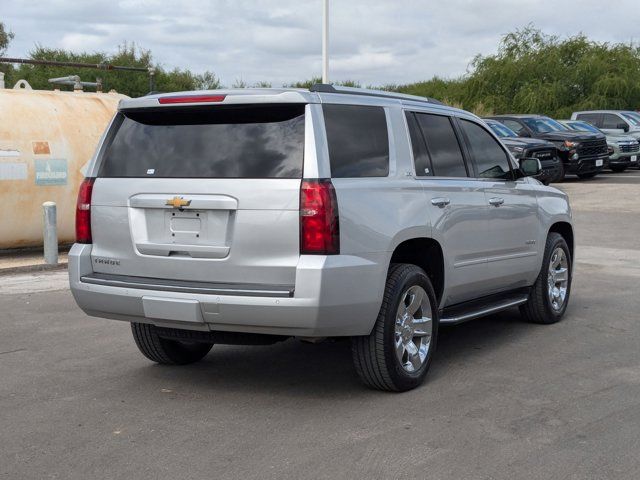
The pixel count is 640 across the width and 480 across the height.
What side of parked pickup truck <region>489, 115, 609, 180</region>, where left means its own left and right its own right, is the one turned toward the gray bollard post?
right

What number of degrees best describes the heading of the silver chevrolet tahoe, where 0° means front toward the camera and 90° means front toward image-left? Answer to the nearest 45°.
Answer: approximately 225°

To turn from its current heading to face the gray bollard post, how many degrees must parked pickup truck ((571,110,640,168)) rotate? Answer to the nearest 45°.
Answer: approximately 45° to its right

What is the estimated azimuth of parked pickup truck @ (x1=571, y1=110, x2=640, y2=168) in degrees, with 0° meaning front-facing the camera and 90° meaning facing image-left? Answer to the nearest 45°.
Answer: approximately 315°

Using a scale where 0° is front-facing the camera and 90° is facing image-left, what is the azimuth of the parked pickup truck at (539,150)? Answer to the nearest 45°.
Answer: approximately 315°

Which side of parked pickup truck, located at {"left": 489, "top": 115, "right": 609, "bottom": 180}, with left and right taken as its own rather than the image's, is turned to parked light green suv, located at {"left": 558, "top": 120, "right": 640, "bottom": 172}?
left

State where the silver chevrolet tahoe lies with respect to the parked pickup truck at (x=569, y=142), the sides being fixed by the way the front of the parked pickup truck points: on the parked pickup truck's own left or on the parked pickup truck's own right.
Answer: on the parked pickup truck's own right
